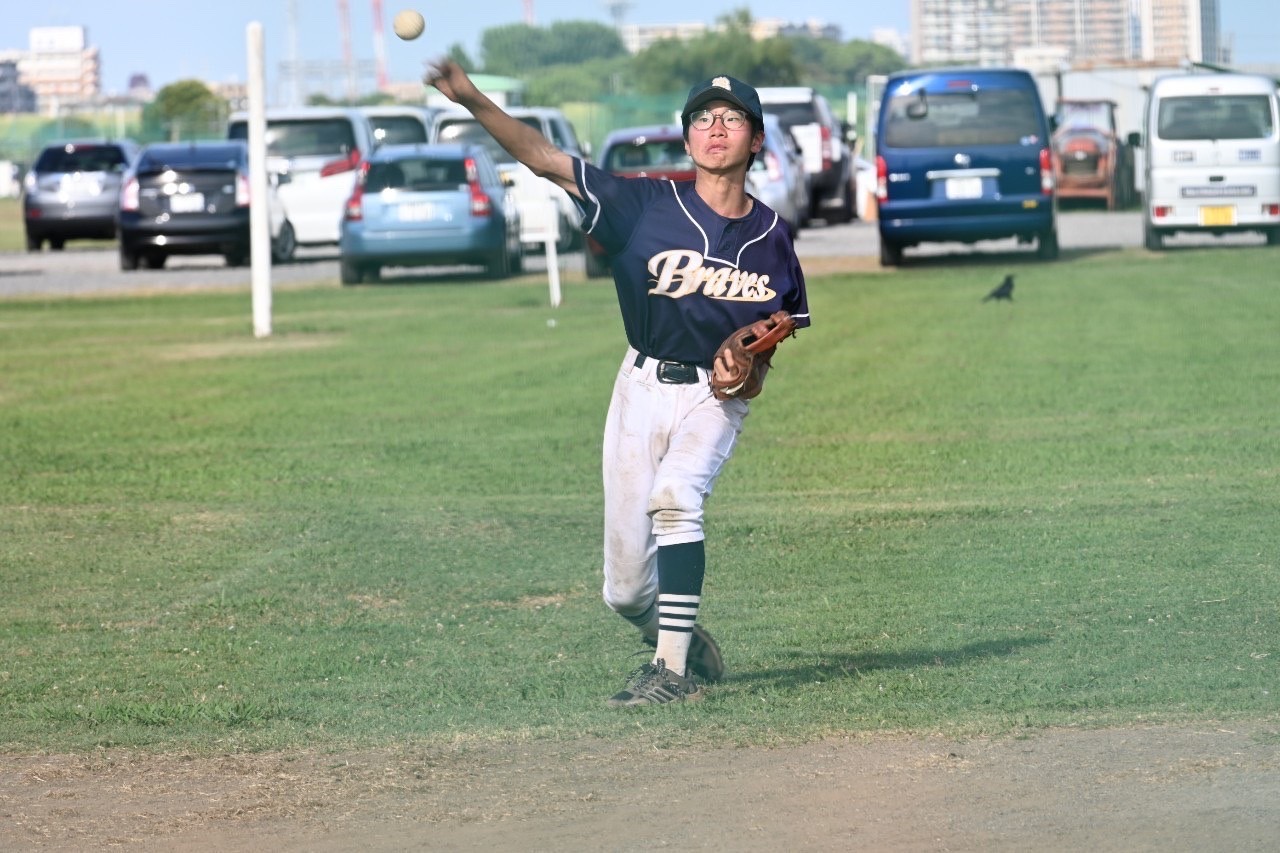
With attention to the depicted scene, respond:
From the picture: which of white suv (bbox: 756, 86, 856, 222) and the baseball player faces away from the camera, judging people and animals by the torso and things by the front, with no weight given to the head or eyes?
the white suv

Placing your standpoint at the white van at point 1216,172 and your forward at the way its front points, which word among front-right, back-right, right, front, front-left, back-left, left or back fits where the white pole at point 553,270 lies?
back-left

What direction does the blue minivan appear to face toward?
away from the camera

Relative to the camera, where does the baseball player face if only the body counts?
toward the camera

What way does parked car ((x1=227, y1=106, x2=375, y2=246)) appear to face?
away from the camera

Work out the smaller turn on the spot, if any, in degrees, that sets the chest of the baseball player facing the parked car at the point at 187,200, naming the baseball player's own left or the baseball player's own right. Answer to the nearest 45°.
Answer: approximately 180°

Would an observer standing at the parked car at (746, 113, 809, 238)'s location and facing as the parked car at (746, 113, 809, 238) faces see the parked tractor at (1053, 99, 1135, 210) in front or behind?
in front

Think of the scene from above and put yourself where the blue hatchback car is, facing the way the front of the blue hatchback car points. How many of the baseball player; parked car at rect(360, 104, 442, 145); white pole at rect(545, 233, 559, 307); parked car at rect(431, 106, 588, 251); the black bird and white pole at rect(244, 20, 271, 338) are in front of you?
2

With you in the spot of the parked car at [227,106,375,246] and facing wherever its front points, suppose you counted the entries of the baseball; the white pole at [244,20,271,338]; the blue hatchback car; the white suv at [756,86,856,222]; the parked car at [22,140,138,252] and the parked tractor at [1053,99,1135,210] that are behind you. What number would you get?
3

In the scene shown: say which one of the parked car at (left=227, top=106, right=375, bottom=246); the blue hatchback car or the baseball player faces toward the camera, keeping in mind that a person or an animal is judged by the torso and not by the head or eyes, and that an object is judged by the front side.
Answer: the baseball player

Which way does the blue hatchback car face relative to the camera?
away from the camera
